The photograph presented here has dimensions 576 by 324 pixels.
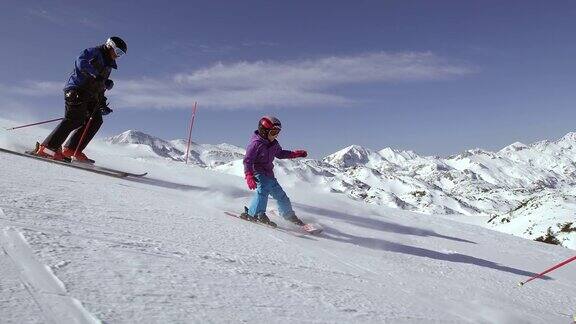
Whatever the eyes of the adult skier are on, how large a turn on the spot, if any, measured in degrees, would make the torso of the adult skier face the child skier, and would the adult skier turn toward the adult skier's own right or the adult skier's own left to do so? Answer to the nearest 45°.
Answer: approximately 45° to the adult skier's own right

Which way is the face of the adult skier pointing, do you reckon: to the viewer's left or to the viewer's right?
to the viewer's right

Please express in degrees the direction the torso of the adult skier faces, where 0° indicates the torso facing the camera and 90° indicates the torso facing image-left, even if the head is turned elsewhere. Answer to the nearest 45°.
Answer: approximately 270°
